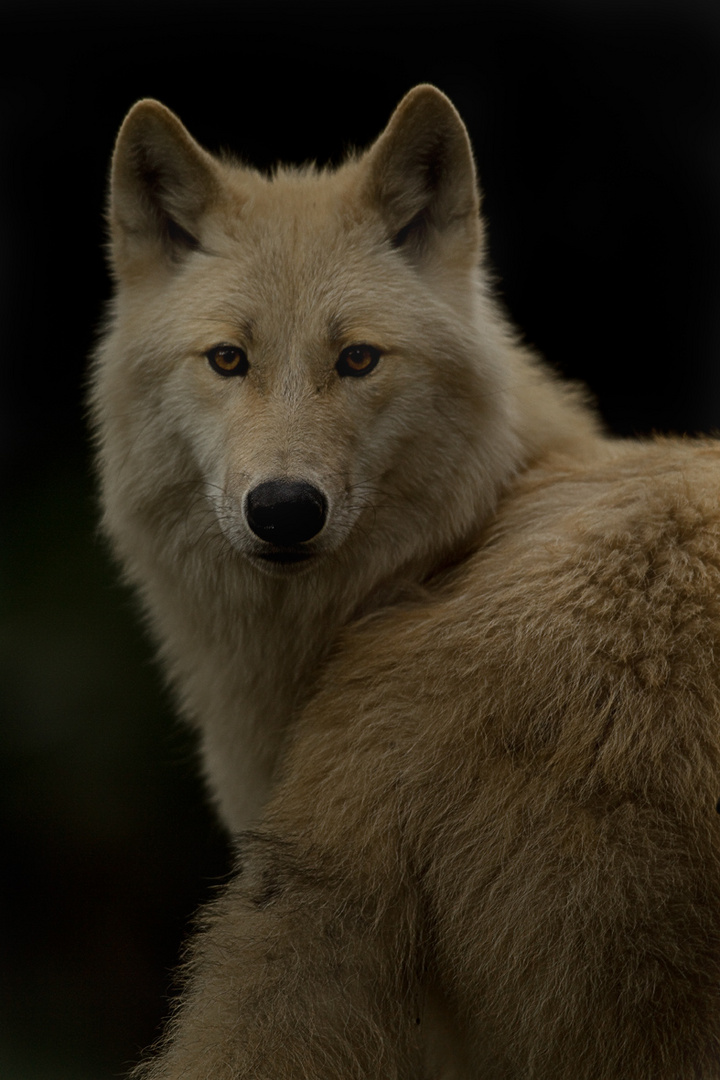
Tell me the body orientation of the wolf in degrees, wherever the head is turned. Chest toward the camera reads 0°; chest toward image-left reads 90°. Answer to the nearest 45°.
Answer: approximately 90°
